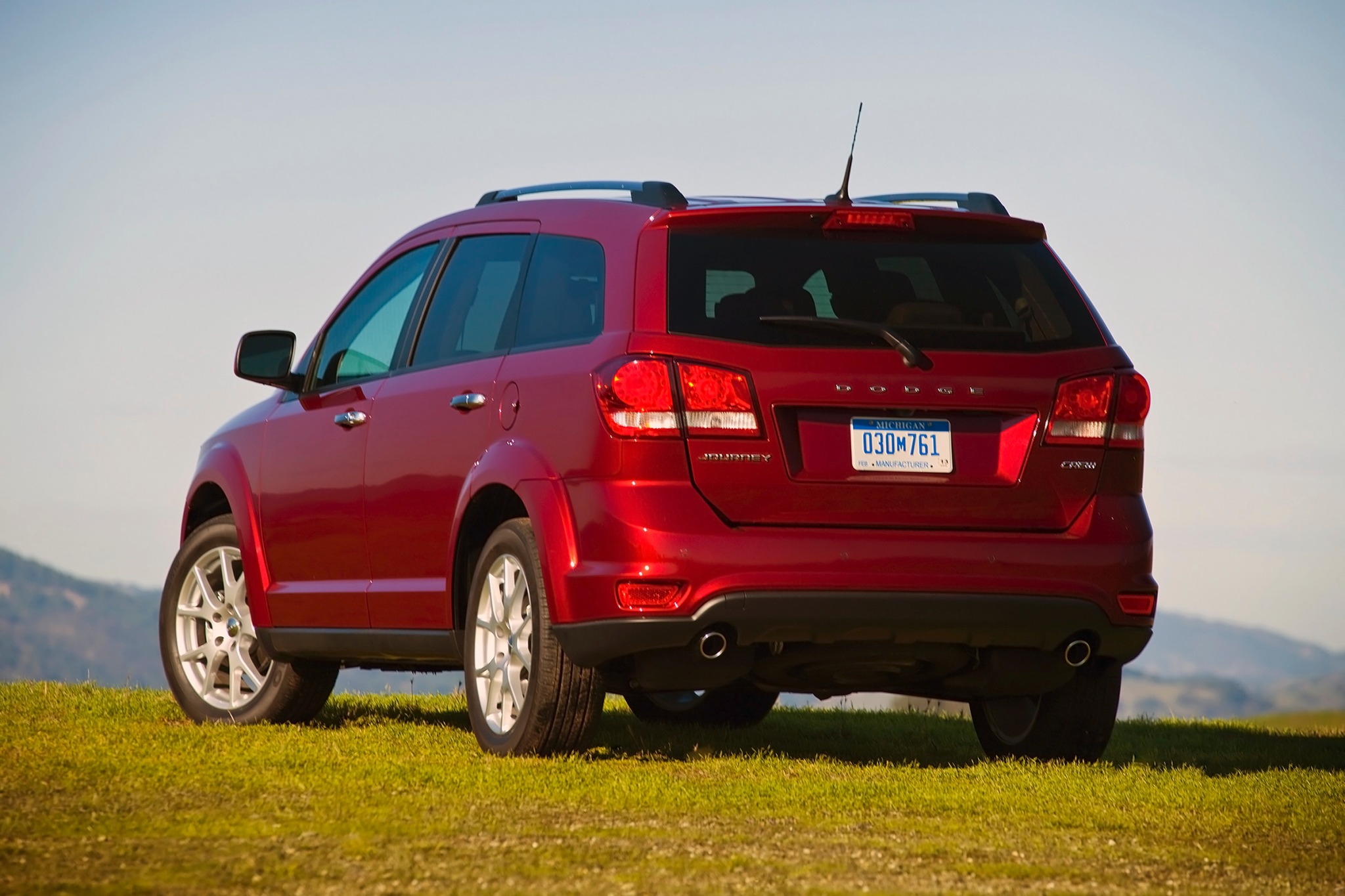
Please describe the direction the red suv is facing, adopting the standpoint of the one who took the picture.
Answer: facing away from the viewer and to the left of the viewer
